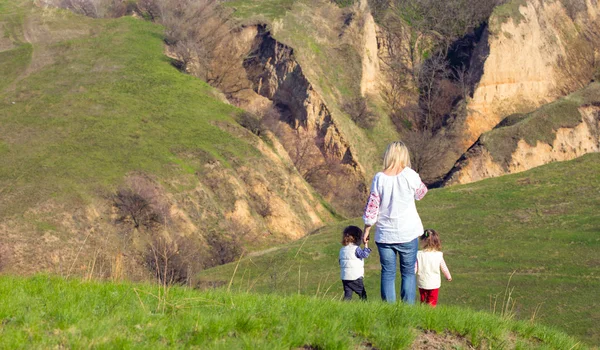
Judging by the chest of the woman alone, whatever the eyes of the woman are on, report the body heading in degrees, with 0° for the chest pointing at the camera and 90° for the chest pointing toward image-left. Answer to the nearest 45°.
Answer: approximately 180°

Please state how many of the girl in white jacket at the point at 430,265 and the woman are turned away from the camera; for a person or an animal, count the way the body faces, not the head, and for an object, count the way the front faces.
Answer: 2

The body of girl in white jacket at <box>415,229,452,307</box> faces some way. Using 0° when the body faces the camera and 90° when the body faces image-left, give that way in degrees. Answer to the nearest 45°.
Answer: approximately 180°

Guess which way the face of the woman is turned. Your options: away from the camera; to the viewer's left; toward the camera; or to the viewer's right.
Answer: away from the camera

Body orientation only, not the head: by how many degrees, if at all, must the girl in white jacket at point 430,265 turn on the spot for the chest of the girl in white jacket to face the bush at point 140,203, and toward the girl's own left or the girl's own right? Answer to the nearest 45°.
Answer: approximately 45° to the girl's own left

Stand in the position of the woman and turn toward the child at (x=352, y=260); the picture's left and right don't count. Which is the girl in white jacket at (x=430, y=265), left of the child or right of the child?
right

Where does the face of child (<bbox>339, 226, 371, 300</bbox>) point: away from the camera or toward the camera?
away from the camera

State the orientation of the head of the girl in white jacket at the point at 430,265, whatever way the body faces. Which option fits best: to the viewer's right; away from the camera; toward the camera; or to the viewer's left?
away from the camera

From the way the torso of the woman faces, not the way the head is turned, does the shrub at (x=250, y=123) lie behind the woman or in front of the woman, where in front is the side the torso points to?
in front

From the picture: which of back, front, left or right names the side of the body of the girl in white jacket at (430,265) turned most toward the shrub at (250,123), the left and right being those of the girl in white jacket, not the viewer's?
front

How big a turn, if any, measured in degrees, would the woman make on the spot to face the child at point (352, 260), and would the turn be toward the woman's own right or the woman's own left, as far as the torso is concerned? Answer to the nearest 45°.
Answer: approximately 45° to the woman's own left
